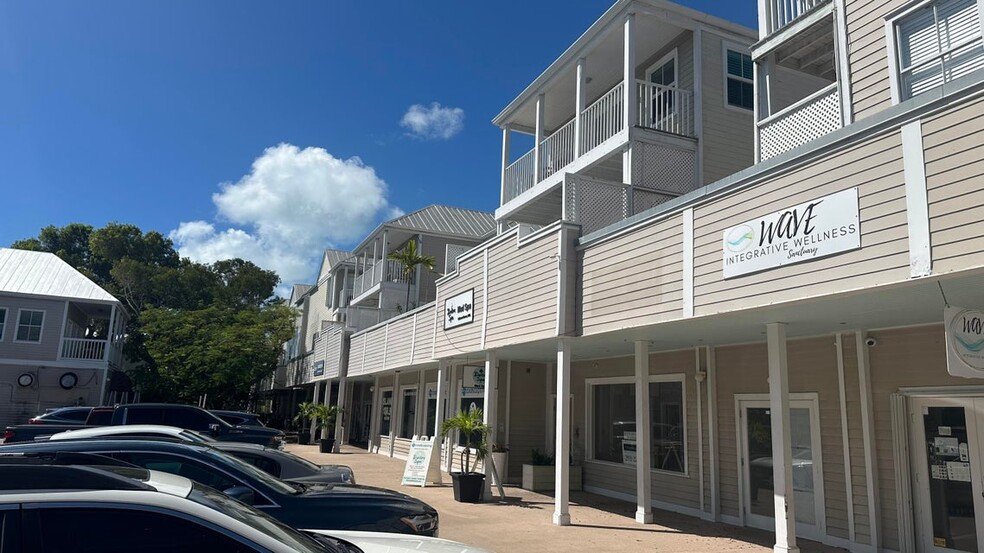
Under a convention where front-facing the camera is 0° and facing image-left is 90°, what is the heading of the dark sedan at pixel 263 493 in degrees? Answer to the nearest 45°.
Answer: approximately 270°

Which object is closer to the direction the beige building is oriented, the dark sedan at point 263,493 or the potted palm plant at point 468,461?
the dark sedan

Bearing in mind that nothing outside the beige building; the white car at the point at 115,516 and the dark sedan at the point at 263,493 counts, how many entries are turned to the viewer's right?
2

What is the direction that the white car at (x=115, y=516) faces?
to the viewer's right

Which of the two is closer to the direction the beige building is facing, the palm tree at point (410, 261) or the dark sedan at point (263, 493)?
the dark sedan

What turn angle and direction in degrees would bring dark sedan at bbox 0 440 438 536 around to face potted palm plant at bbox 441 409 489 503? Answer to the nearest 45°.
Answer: approximately 45° to its left

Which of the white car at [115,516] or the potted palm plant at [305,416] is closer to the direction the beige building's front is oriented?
the white car

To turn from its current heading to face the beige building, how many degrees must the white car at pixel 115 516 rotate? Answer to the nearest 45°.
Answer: approximately 45° to its left

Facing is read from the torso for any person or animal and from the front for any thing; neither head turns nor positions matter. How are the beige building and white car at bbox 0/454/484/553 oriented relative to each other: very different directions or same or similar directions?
very different directions

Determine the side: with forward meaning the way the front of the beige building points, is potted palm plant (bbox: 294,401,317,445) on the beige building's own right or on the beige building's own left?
on the beige building's own right

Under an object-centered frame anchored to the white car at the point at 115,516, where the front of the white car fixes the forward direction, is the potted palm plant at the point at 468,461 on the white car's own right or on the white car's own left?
on the white car's own left

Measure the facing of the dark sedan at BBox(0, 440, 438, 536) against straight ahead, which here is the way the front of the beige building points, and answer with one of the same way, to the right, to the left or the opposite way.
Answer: the opposite way

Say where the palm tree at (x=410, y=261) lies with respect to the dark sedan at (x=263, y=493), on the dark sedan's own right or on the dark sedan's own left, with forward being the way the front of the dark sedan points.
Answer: on the dark sedan's own left
